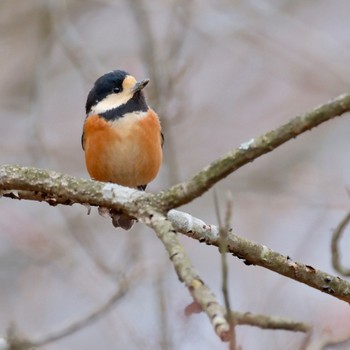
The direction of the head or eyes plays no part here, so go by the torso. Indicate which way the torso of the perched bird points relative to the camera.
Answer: toward the camera
